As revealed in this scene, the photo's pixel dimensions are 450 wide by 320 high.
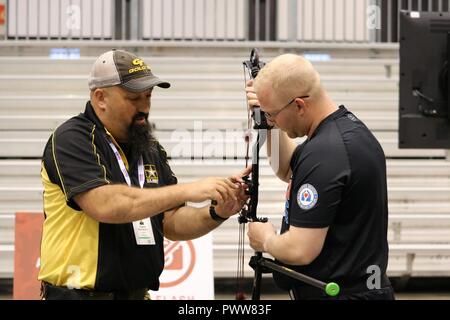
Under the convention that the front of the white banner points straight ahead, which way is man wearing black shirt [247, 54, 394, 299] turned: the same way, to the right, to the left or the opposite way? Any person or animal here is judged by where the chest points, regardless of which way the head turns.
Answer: to the right

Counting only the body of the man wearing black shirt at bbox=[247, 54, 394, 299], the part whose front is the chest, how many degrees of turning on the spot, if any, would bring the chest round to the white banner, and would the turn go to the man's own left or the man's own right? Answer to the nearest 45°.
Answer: approximately 90° to the man's own right

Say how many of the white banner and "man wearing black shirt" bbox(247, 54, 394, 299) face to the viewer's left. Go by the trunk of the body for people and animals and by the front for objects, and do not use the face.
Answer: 1

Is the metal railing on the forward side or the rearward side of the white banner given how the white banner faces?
on the rearward side

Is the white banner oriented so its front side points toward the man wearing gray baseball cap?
yes

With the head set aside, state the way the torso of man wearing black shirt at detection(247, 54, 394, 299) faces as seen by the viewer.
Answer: to the viewer's left

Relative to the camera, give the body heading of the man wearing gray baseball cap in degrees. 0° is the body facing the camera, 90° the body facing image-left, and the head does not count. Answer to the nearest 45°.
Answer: approximately 315°

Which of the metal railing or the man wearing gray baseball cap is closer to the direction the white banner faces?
the man wearing gray baseball cap

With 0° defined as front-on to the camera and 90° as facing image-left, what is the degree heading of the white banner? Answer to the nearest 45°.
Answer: approximately 0°
